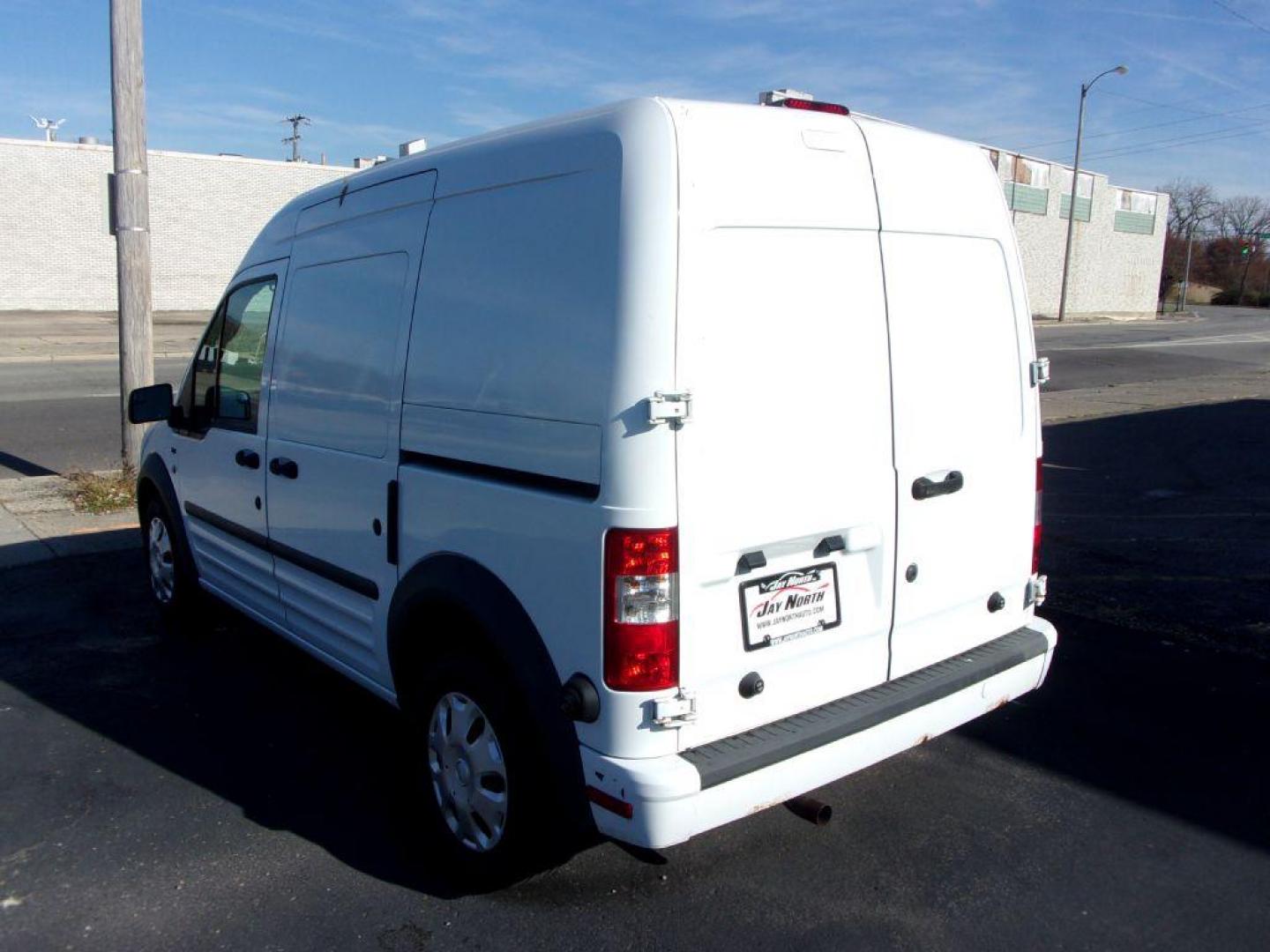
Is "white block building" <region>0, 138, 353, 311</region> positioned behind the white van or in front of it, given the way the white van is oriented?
in front

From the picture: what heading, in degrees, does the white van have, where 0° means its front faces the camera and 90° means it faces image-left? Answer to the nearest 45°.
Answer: approximately 135°

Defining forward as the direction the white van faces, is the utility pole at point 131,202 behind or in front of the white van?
in front
